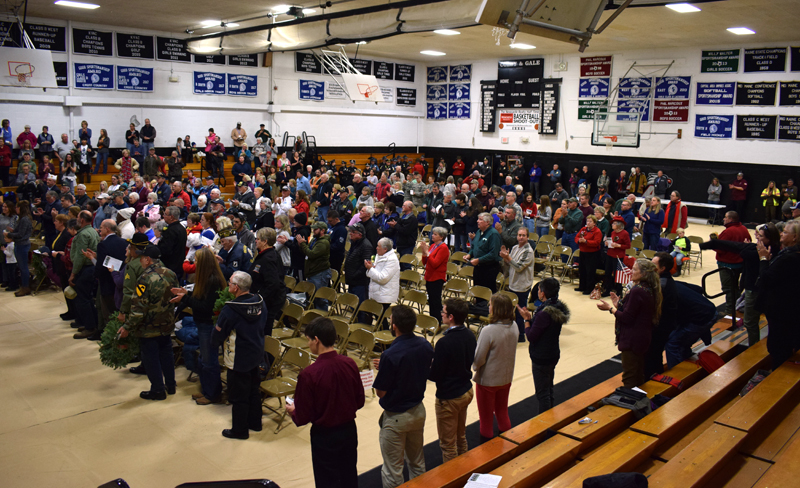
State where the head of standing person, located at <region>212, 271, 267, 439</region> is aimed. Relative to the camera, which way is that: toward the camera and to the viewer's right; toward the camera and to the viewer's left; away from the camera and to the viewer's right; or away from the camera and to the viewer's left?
away from the camera and to the viewer's left

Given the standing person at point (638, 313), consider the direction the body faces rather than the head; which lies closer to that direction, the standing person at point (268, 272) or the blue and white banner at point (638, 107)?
the standing person

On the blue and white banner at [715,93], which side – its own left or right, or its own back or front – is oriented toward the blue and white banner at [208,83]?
right

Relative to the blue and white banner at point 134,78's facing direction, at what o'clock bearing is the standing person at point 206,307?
The standing person is roughly at 12 o'clock from the blue and white banner.

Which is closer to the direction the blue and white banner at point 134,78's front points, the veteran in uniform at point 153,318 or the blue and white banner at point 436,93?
the veteran in uniform

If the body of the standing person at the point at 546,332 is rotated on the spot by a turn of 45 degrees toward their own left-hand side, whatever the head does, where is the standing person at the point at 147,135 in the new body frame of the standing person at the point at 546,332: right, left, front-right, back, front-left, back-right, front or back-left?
front-right

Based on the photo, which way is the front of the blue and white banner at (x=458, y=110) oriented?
toward the camera

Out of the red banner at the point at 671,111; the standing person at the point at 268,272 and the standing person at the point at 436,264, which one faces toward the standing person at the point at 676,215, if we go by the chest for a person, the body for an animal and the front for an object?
the red banner

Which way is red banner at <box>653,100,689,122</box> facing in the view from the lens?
facing the viewer

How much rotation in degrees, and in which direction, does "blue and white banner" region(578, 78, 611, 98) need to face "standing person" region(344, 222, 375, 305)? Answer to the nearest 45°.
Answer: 0° — it already faces them

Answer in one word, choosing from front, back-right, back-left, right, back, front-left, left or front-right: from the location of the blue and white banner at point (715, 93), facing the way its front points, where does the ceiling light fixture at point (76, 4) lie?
front-right

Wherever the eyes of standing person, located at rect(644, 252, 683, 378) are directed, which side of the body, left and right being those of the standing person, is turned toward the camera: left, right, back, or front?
left

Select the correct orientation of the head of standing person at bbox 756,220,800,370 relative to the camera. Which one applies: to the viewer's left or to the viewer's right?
to the viewer's left
